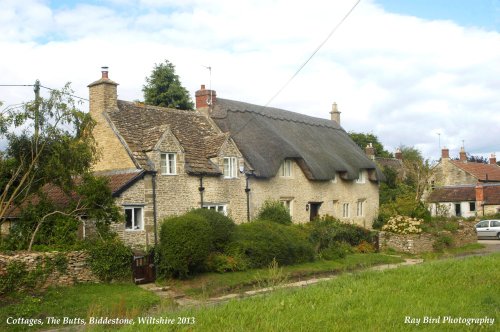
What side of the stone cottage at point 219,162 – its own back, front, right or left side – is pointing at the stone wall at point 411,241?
left

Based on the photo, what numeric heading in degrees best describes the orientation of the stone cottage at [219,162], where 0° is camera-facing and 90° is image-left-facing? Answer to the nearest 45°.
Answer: approximately 315°

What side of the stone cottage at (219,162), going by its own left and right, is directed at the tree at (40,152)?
right

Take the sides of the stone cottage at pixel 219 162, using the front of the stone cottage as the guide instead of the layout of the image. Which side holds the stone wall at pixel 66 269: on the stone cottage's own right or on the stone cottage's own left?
on the stone cottage's own right

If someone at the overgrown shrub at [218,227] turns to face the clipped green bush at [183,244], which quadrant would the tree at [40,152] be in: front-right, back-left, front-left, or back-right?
front-right

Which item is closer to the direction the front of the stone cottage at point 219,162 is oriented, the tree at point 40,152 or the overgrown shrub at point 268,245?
the overgrown shrub

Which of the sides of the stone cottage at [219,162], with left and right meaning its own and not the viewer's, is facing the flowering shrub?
left

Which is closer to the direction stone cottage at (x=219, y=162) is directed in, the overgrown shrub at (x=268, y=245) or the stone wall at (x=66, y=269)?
the overgrown shrub

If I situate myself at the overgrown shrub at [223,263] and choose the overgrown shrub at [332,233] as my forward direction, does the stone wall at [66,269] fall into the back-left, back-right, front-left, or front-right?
back-left
